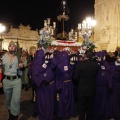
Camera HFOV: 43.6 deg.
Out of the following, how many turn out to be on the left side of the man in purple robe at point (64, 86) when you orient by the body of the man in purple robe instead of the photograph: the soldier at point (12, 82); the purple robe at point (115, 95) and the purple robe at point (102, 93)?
2

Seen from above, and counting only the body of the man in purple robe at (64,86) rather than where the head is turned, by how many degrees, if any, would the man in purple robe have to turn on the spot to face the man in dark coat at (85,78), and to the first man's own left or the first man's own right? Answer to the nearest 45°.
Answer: approximately 45° to the first man's own left

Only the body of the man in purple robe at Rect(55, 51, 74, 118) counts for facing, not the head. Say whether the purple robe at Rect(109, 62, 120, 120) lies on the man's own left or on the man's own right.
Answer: on the man's own left

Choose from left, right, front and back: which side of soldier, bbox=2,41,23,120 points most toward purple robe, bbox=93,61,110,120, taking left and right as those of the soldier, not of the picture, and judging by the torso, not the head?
left

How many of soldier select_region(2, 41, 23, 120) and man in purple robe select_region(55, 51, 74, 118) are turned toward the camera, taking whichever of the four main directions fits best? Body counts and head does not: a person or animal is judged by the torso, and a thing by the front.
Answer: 2

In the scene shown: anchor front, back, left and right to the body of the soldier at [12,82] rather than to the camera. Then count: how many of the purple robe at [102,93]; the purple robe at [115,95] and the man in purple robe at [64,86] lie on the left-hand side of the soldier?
3

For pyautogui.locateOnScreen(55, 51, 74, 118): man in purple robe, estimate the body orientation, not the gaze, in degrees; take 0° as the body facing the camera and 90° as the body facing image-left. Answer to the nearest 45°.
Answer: approximately 0°

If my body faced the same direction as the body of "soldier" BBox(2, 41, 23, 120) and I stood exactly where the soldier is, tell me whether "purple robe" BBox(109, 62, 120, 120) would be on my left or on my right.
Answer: on my left
